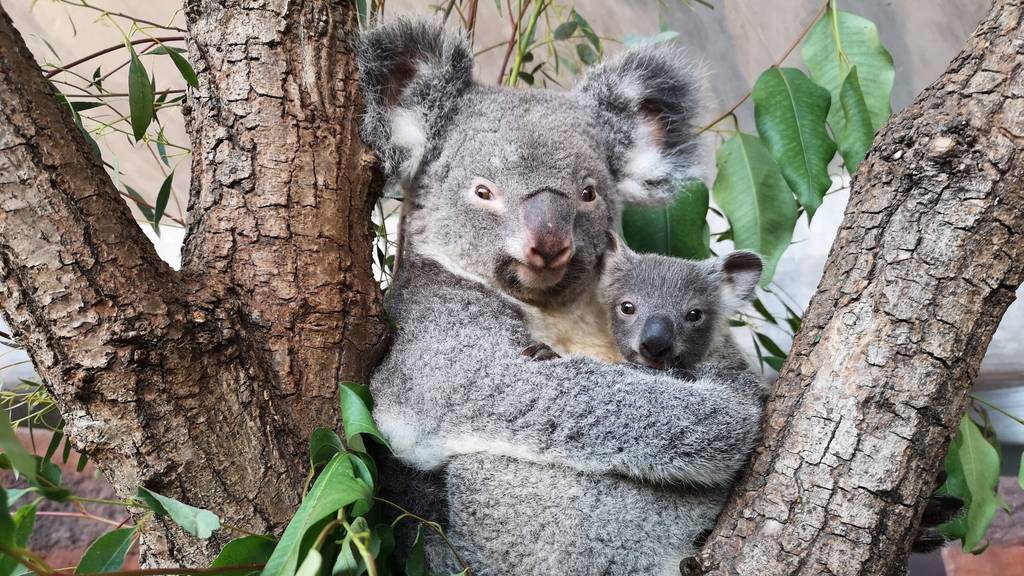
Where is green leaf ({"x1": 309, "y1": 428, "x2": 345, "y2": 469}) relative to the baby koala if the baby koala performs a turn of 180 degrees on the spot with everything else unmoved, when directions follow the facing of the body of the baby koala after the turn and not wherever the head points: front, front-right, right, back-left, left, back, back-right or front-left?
back-left

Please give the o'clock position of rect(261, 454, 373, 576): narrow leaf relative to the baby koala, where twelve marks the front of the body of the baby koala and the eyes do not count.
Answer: The narrow leaf is roughly at 1 o'clock from the baby koala.

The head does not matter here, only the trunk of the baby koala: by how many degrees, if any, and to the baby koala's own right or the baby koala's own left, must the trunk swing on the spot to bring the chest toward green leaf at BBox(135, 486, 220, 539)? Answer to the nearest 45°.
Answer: approximately 45° to the baby koala's own right
